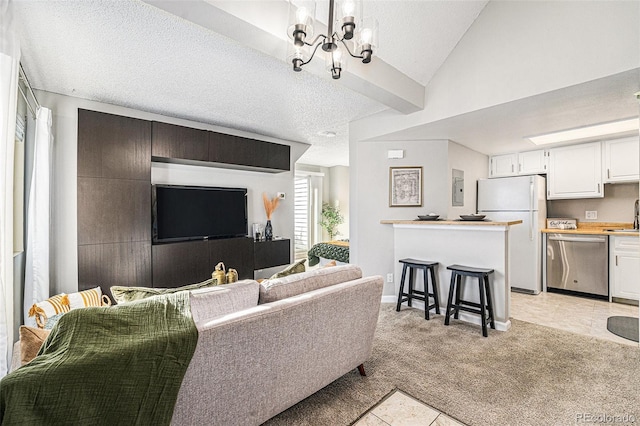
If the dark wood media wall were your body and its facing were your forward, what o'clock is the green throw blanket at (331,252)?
The green throw blanket is roughly at 10 o'clock from the dark wood media wall.

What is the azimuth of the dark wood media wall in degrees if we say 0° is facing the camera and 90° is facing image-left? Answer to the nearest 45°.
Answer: approximately 315°

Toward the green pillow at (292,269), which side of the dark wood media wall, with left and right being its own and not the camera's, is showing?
front

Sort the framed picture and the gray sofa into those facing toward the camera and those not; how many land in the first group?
1

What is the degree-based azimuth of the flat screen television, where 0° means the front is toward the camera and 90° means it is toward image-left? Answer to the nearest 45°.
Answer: approximately 315°

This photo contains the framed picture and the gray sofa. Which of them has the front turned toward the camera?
the framed picture

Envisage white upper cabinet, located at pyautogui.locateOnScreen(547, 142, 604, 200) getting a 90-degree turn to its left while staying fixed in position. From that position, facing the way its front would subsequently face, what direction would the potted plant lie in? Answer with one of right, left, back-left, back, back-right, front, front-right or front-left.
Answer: back-right

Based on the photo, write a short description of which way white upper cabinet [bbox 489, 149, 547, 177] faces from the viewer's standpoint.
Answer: facing the viewer and to the left of the viewer

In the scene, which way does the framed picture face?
toward the camera

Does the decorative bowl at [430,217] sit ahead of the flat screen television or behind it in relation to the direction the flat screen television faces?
ahead
